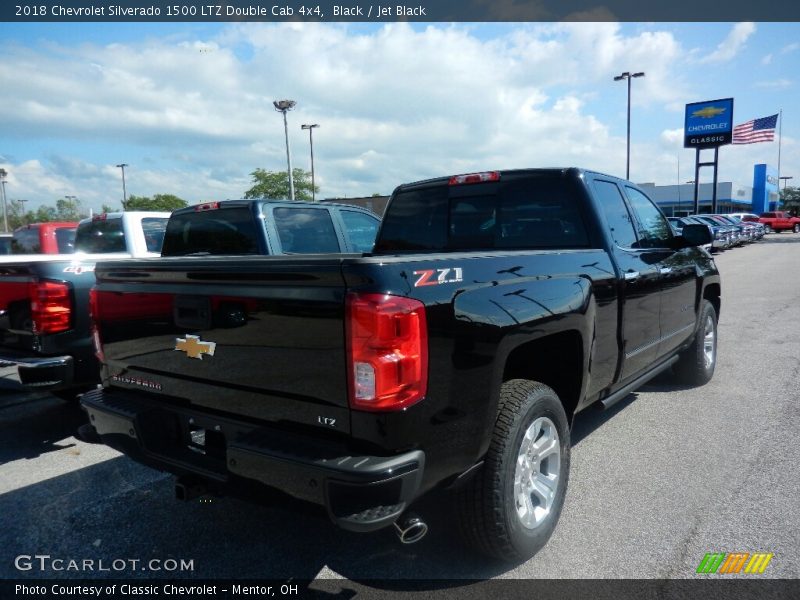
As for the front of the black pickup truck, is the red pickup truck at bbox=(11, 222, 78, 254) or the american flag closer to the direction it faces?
the american flag

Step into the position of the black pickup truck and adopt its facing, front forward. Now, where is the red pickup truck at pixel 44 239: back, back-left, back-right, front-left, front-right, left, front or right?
left

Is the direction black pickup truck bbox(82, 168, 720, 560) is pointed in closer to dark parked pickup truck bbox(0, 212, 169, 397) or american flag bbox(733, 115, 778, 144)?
the american flag

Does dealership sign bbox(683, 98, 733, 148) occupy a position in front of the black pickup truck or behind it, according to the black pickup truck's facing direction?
in front

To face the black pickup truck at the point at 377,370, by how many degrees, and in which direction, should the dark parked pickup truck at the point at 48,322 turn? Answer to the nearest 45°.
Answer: approximately 90° to its right

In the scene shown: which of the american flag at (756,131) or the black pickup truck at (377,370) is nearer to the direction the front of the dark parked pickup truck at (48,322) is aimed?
the american flag

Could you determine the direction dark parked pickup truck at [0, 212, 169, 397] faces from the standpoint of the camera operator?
facing away from the viewer and to the right of the viewer

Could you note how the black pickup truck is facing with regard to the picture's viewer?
facing away from the viewer and to the right of the viewer

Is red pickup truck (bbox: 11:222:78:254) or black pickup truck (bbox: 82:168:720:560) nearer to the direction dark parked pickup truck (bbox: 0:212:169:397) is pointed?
the red pickup truck

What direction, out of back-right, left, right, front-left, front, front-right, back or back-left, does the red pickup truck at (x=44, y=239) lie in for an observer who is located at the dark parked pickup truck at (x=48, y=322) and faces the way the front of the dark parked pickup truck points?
front-left

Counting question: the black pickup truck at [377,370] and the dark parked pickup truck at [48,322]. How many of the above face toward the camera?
0

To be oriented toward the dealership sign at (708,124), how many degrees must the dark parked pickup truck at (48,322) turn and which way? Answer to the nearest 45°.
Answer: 0° — it already faces it

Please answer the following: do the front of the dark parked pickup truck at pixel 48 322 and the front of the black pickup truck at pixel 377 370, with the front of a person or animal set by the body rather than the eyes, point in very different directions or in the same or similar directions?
same or similar directions

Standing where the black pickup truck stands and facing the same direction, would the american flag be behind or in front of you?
in front

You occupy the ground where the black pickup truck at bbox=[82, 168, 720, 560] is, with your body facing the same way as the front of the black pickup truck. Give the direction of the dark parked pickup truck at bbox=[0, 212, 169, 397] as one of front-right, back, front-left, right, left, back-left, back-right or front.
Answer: left

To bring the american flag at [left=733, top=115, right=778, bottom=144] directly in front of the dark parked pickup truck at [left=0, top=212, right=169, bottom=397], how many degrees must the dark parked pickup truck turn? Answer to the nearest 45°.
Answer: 0° — it already faces it
